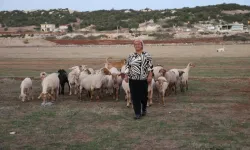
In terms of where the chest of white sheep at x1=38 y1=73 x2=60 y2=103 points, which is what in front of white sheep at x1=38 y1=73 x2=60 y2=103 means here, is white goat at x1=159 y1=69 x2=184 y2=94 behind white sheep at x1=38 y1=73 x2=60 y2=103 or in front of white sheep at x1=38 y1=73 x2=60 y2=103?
behind

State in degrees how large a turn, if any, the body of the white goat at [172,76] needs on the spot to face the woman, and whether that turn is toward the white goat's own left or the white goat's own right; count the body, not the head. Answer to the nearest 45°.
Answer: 0° — it already faces them

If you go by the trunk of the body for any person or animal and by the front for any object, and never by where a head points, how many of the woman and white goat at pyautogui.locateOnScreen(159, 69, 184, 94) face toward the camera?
2

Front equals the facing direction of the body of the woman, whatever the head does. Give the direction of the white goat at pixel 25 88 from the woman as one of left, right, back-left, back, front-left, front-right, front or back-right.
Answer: back-right

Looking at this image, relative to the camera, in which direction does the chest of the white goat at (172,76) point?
toward the camera

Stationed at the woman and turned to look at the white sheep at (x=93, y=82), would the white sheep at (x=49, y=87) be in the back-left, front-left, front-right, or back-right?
front-left

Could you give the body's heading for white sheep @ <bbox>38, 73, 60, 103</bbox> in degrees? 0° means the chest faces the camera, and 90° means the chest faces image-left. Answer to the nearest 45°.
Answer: approximately 45°

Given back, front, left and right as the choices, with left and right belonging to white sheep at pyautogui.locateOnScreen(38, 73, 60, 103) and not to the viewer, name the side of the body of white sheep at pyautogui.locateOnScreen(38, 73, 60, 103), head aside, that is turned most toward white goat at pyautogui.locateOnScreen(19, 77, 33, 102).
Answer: right

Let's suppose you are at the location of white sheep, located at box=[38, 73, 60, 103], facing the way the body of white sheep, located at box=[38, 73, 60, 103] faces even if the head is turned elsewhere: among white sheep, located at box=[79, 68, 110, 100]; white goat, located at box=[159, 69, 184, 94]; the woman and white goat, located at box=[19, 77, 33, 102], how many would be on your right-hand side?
1

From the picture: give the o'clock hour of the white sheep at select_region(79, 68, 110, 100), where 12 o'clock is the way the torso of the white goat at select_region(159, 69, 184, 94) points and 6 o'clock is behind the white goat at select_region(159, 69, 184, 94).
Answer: the white sheep at select_region(79, 68, 110, 100) is roughly at 2 o'clock from the white goat at select_region(159, 69, 184, 94).

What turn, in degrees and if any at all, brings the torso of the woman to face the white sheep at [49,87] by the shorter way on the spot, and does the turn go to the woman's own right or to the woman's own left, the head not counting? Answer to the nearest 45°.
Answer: approximately 135° to the woman's own right

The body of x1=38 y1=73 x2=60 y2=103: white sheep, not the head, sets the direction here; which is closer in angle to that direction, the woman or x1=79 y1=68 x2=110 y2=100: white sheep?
the woman
